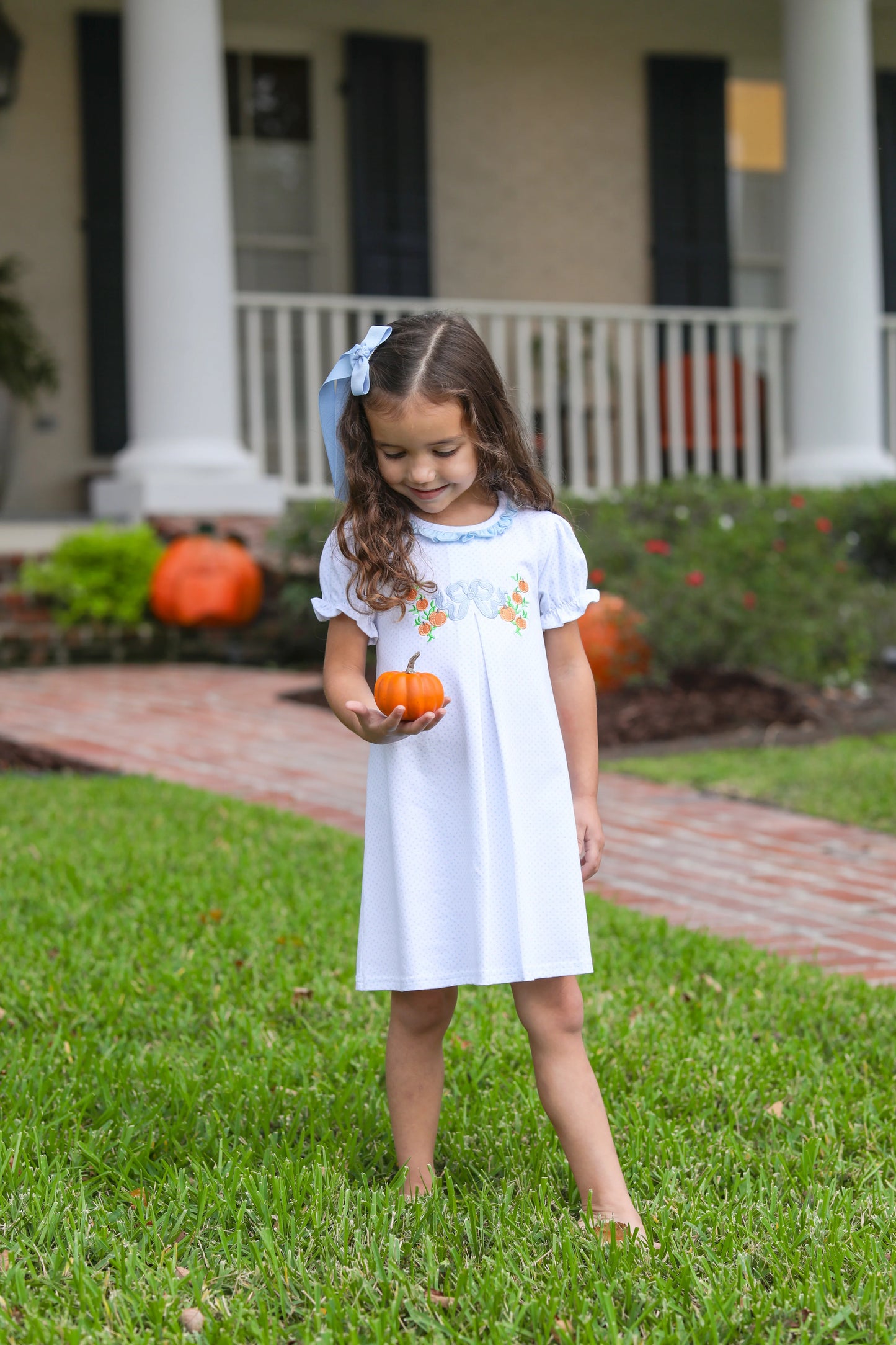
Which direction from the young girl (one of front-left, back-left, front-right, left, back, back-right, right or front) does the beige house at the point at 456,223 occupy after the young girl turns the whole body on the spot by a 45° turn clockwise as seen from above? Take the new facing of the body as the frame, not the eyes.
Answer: back-right

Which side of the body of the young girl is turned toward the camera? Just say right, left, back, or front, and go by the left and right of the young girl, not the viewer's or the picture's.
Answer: front

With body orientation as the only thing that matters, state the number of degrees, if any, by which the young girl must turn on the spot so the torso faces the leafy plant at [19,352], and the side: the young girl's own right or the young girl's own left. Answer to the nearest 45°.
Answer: approximately 180°

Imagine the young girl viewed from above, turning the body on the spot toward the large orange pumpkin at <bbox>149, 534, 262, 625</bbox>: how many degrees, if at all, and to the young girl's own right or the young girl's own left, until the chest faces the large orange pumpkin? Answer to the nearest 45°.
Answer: approximately 180°

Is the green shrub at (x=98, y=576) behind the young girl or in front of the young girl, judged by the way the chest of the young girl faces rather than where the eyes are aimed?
behind

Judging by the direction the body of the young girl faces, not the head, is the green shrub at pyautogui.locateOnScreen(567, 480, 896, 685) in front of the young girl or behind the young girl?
behind

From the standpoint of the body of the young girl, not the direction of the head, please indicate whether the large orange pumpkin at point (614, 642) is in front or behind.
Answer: behind
